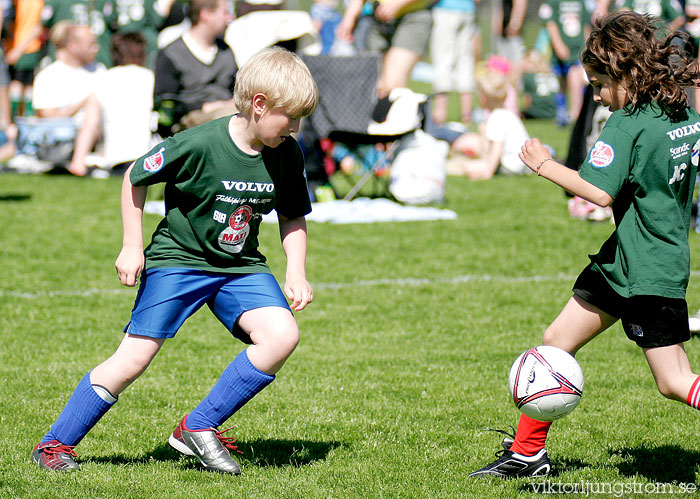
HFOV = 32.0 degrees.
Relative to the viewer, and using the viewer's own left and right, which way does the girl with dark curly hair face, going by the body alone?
facing to the left of the viewer

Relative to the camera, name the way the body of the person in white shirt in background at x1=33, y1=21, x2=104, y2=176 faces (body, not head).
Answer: to the viewer's right

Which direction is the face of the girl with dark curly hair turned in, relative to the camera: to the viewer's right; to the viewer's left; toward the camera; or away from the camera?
to the viewer's left

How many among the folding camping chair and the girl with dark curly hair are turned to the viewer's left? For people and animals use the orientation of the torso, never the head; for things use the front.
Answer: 1

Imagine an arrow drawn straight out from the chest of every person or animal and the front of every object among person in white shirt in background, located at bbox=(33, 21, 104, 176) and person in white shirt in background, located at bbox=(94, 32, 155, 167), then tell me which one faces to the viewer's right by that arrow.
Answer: person in white shirt in background, located at bbox=(33, 21, 104, 176)

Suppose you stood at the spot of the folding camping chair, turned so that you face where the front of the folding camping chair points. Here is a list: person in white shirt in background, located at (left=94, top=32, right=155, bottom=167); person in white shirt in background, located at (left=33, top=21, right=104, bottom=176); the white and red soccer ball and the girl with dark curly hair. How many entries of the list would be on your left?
2

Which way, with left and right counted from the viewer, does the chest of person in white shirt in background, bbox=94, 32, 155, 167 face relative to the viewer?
facing away from the viewer

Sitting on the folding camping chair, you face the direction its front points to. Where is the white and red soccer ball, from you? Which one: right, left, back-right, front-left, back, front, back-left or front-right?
back-right

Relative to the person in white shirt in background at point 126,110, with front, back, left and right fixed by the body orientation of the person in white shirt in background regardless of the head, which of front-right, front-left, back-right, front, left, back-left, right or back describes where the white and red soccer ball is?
back
